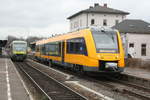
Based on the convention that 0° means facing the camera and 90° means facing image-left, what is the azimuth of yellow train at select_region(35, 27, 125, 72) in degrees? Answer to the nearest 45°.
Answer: approximately 315°

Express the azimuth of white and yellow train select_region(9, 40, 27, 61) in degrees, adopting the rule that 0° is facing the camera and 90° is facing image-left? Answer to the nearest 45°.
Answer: approximately 0°

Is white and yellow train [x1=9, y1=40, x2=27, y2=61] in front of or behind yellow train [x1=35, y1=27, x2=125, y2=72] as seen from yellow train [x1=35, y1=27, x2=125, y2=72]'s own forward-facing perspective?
behind

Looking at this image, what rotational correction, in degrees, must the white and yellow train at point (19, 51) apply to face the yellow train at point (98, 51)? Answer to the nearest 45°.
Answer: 0° — it already faces it
